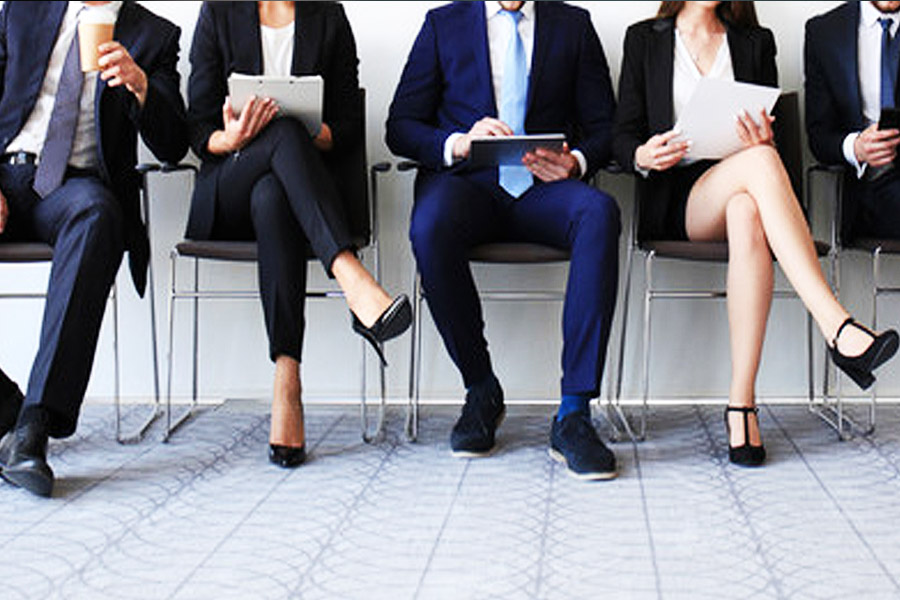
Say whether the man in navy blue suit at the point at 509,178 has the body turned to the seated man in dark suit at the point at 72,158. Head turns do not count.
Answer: no

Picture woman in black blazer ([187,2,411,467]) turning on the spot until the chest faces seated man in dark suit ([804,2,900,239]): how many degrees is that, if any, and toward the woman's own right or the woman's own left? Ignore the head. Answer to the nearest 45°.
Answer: approximately 90° to the woman's own left

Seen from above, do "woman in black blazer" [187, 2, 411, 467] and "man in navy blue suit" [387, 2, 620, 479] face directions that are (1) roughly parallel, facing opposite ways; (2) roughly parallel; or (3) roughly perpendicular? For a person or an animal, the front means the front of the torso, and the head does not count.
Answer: roughly parallel

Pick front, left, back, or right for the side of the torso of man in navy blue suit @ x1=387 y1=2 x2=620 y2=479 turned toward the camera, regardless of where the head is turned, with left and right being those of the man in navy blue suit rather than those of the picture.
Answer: front

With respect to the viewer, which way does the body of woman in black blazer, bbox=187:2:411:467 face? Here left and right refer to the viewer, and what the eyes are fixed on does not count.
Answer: facing the viewer

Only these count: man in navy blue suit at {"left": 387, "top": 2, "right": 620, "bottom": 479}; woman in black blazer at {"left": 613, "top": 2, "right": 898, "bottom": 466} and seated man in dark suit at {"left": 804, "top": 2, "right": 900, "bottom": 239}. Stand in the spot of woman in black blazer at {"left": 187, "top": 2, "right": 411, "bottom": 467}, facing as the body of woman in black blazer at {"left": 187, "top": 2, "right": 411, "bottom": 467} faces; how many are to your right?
0

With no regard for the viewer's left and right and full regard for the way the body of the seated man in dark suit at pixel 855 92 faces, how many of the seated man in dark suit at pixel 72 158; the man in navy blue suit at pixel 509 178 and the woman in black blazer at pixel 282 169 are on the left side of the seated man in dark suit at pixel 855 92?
0

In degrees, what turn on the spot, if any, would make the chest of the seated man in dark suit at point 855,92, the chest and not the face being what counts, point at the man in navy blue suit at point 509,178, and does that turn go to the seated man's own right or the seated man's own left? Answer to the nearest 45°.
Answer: approximately 45° to the seated man's own right

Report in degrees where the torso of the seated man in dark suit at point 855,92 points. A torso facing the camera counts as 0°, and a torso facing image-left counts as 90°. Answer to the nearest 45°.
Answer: approximately 0°

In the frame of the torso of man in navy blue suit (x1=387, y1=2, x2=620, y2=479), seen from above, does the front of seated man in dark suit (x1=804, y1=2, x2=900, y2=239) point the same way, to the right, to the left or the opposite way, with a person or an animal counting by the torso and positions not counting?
the same way

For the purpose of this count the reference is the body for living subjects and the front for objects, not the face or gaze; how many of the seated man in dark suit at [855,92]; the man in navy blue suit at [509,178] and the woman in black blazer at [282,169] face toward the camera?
3

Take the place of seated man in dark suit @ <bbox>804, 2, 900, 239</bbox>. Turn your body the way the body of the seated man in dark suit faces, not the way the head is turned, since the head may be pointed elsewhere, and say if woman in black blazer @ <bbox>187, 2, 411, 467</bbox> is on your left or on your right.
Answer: on your right

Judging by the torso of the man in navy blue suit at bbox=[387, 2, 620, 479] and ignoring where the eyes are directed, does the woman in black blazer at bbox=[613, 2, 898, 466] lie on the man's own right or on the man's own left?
on the man's own left
